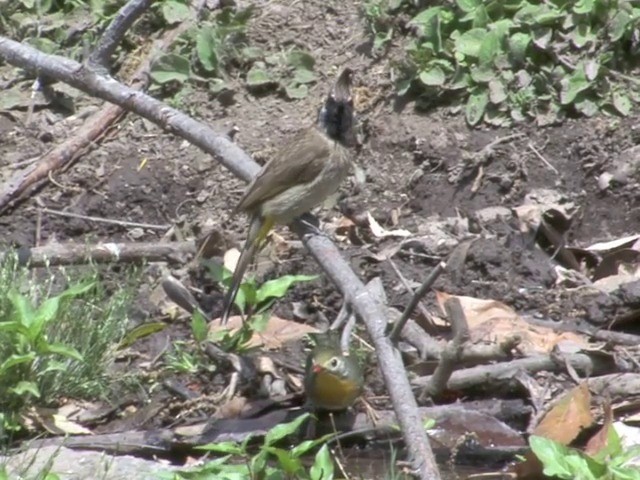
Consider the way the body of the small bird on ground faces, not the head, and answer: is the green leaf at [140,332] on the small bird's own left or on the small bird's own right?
on the small bird's own right

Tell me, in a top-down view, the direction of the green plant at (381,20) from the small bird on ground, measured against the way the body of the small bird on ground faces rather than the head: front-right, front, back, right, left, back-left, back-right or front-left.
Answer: back-right

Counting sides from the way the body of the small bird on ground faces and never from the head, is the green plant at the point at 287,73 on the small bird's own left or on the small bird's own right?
on the small bird's own right

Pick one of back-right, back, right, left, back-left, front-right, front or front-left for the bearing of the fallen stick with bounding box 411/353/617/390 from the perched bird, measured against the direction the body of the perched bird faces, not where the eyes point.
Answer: front-right

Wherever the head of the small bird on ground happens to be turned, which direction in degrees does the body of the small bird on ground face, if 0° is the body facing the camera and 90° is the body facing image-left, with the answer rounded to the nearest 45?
approximately 45°

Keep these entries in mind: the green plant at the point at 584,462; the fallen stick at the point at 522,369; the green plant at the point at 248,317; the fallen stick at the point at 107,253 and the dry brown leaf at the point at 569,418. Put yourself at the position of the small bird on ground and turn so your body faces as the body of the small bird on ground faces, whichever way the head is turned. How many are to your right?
2

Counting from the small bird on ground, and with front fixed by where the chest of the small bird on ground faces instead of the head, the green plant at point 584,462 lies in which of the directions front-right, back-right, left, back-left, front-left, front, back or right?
left

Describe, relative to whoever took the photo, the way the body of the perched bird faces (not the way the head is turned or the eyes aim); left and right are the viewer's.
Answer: facing to the right of the viewer

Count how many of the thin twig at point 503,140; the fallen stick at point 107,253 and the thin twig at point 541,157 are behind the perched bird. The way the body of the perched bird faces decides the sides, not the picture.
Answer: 1

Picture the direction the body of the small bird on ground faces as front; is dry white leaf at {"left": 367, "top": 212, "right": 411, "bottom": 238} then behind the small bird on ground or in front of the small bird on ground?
behind

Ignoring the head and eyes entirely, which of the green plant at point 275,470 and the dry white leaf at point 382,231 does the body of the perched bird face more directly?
the dry white leaf

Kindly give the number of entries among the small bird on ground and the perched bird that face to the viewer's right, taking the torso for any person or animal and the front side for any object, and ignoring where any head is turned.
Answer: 1
